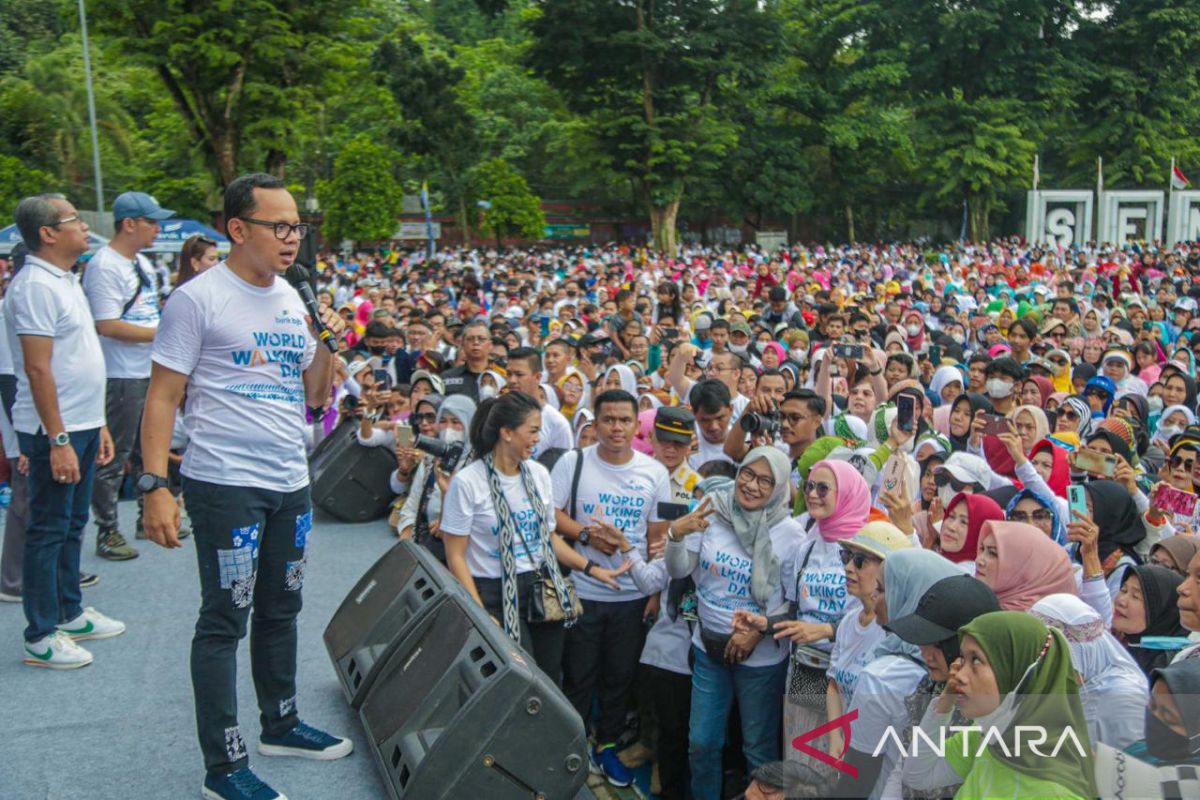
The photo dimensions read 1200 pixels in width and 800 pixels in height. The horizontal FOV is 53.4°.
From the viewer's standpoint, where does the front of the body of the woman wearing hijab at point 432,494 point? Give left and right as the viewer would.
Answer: facing the viewer and to the left of the viewer

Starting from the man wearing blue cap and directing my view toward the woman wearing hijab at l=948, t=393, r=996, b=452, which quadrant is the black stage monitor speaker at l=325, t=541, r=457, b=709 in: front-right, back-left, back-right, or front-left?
front-right

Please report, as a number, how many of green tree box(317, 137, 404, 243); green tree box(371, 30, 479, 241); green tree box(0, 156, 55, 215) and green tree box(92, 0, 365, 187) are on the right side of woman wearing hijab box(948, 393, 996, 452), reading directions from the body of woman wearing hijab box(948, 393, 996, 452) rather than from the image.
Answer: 4

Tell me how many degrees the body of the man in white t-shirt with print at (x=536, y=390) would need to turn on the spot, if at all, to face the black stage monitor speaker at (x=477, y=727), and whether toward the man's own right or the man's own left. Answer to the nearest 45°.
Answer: approximately 45° to the man's own left

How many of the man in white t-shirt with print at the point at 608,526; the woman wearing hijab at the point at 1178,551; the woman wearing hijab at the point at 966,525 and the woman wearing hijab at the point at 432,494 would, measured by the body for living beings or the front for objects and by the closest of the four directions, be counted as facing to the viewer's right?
0

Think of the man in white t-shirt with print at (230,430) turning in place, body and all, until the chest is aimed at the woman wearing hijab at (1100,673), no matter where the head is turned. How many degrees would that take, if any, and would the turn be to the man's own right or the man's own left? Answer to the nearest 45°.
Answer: approximately 45° to the man's own left

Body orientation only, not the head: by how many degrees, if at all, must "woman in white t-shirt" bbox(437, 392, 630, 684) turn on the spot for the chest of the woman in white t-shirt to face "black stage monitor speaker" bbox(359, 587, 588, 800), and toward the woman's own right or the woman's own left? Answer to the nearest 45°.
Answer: approximately 45° to the woman's own right

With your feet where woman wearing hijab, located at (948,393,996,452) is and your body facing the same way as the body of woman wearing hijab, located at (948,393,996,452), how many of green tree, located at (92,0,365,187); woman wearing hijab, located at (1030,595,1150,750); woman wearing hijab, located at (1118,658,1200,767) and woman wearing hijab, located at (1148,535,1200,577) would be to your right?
1

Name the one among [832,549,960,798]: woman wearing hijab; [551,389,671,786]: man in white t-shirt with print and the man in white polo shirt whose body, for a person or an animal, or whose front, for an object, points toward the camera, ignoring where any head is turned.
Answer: the man in white t-shirt with print

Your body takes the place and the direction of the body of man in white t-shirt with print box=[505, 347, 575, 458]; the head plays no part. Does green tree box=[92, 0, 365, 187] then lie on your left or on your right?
on your right

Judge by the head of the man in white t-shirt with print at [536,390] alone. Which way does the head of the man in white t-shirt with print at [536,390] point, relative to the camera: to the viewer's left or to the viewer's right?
to the viewer's left

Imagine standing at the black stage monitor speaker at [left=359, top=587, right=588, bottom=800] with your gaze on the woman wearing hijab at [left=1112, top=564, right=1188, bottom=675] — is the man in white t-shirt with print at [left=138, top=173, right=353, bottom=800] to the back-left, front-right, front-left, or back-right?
back-left

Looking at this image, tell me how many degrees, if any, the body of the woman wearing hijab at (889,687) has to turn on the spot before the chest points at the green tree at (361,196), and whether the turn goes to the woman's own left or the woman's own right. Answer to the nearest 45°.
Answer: approximately 45° to the woman's own right
